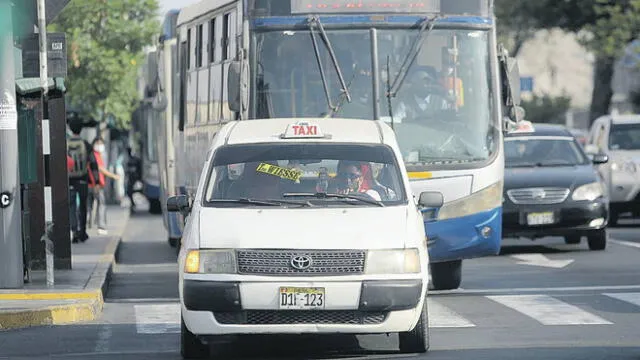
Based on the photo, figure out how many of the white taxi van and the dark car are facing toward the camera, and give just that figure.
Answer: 2

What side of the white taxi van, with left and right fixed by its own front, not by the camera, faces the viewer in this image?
front

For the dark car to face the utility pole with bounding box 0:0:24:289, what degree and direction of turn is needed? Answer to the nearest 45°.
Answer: approximately 45° to its right

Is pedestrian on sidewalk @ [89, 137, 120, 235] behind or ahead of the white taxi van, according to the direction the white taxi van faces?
behind

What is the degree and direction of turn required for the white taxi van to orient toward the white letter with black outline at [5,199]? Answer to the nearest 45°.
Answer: approximately 135° to its right

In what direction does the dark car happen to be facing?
toward the camera

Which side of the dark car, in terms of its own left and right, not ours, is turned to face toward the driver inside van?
front

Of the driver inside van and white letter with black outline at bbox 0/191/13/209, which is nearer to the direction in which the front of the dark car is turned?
the driver inside van

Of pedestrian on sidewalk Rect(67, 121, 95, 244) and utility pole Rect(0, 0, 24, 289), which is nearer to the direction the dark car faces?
the utility pole

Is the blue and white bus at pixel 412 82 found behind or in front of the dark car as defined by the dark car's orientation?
in front
